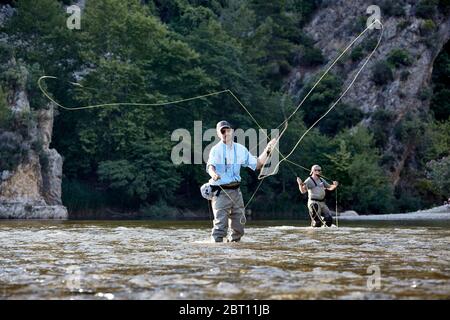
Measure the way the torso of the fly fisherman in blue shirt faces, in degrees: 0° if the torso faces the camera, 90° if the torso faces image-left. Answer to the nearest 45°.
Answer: approximately 0°
